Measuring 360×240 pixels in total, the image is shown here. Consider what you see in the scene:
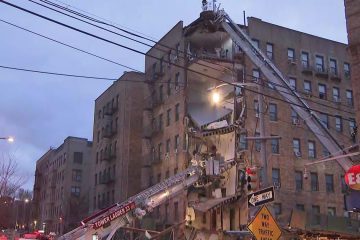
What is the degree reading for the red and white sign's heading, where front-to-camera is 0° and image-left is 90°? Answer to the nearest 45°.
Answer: approximately 0°

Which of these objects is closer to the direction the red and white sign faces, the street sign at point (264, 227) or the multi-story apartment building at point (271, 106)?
the street sign

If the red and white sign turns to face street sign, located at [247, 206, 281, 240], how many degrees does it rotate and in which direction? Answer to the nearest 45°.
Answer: approximately 45° to its right

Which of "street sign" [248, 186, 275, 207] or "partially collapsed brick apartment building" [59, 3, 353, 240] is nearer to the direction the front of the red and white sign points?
the street sign

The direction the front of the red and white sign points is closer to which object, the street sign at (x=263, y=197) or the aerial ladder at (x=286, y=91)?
the street sign

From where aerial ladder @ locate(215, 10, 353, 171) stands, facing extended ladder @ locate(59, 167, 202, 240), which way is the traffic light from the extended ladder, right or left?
left

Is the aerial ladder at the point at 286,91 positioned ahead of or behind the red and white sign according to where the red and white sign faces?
behind

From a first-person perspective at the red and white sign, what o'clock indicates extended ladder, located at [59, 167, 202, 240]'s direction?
The extended ladder is roughly at 4 o'clock from the red and white sign.

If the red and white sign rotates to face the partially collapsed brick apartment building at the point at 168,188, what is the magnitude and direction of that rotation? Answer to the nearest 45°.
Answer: approximately 135° to its right

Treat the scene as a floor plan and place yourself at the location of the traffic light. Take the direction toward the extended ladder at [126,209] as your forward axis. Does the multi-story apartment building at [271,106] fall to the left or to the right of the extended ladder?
right

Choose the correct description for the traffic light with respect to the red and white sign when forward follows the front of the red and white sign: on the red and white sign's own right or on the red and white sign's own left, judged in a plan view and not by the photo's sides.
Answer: on the red and white sign's own right

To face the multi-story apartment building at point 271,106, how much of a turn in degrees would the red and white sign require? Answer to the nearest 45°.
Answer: approximately 180°
